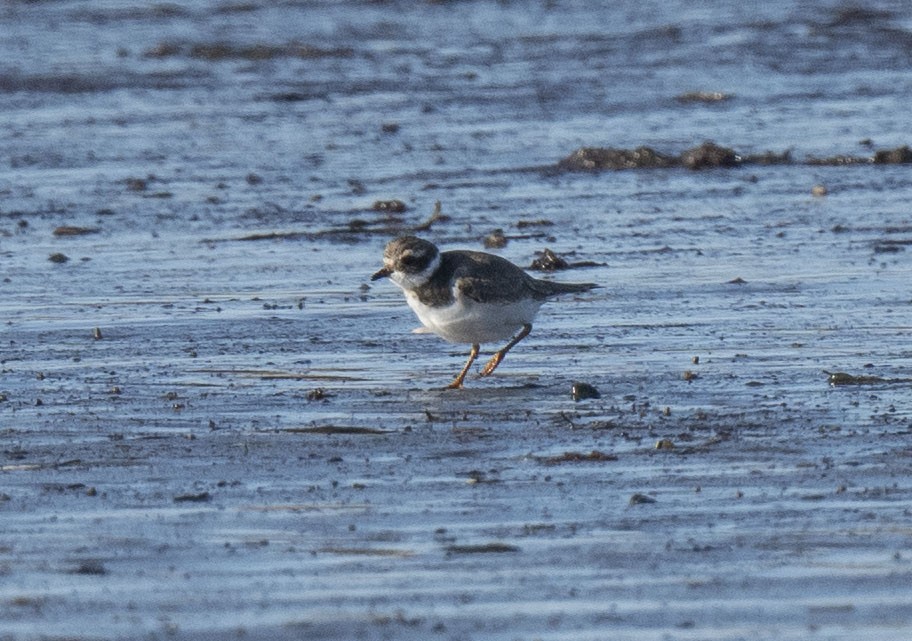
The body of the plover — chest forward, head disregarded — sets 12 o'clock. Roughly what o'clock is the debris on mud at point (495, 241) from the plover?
The debris on mud is roughly at 3 o'clock from the plover.

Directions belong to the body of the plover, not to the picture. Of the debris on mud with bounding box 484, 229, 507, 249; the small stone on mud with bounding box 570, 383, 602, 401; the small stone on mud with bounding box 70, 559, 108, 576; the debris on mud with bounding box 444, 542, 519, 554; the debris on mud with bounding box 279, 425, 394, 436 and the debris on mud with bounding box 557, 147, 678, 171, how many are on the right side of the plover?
2

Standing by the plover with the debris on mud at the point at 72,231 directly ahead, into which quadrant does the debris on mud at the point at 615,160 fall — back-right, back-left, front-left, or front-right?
front-right

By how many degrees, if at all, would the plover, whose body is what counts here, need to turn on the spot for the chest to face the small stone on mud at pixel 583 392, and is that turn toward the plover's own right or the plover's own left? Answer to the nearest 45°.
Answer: approximately 135° to the plover's own left

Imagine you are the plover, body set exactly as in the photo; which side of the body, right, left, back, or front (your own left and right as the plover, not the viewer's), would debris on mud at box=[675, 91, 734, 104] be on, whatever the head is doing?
right

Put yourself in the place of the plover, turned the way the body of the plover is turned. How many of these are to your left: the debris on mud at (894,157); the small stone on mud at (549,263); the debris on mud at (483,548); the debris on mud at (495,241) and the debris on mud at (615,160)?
1

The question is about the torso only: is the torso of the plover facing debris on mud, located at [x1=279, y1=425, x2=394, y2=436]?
no

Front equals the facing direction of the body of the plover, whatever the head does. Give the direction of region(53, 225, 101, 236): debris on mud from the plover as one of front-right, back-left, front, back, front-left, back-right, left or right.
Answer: front-right

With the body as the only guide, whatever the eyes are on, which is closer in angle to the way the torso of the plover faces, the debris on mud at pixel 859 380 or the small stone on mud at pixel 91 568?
the small stone on mud

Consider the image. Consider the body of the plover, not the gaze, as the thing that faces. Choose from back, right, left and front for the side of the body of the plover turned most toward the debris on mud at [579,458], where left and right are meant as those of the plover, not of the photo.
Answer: left

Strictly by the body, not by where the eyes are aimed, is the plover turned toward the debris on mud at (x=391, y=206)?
no

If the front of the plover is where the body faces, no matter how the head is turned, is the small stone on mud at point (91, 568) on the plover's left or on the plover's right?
on the plover's left

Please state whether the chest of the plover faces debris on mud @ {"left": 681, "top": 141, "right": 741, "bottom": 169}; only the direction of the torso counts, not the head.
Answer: no

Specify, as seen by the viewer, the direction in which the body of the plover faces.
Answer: to the viewer's left
